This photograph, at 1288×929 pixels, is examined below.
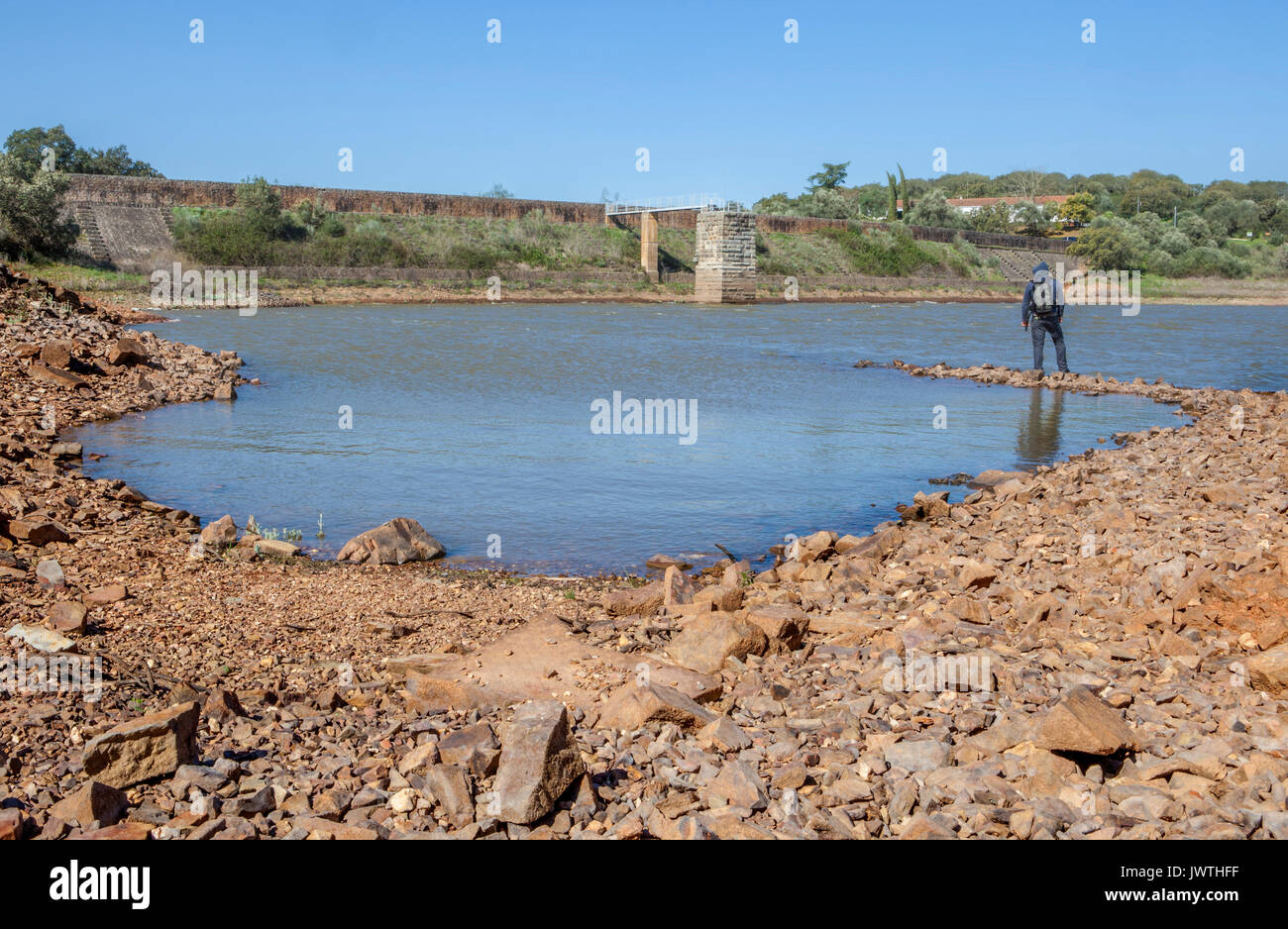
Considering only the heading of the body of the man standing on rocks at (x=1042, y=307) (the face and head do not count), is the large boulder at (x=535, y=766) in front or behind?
behind

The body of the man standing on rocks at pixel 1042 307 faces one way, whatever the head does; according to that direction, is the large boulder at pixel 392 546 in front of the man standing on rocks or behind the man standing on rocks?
behind

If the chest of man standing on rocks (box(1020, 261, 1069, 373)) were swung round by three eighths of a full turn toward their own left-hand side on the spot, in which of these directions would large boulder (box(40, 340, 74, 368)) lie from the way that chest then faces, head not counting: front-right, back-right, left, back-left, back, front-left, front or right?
front

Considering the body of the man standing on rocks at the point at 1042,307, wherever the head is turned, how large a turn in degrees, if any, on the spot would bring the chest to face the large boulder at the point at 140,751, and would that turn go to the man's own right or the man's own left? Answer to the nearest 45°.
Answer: approximately 180°

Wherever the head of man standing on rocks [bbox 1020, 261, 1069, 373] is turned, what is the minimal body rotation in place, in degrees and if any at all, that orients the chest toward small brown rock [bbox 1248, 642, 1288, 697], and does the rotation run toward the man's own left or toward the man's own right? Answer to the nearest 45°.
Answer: approximately 180°

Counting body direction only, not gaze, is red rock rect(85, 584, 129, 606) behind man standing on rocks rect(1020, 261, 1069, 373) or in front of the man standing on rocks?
behind

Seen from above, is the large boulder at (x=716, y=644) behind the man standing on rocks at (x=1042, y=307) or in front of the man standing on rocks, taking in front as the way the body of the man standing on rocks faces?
behind

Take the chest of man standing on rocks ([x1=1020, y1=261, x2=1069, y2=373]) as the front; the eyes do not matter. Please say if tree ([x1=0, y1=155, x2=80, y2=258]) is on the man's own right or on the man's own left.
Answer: on the man's own left

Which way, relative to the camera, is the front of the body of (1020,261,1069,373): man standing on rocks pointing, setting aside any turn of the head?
away from the camera
